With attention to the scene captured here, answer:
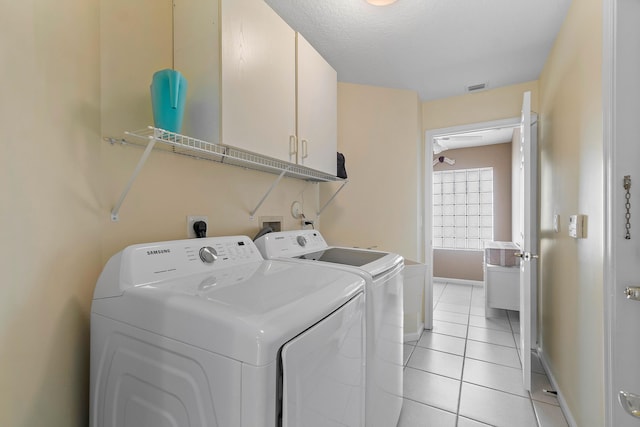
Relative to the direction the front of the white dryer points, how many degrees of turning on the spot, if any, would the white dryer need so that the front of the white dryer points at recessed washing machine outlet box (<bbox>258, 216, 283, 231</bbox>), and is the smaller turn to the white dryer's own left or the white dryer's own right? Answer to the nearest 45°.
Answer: approximately 135° to the white dryer's own left

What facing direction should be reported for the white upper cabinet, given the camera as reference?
facing the viewer and to the right of the viewer

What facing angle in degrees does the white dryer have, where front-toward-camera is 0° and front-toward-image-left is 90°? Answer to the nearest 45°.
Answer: approximately 315°

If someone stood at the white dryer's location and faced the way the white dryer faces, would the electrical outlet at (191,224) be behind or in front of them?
behind

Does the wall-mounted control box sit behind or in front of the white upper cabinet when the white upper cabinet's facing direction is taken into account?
in front

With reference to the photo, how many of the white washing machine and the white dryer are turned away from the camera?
0

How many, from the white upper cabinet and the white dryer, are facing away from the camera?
0

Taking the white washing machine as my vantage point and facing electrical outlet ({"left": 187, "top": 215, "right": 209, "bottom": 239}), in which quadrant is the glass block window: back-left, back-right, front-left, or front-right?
back-right
